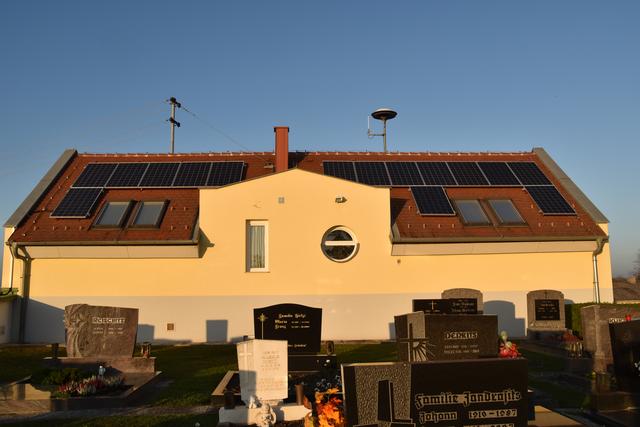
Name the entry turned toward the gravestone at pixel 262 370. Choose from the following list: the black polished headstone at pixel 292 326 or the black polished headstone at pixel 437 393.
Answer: the black polished headstone at pixel 292 326

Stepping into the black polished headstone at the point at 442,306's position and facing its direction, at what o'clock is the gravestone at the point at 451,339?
The gravestone is roughly at 12 o'clock from the black polished headstone.

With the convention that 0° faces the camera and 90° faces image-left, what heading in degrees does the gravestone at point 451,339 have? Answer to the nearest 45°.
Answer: approximately 0°

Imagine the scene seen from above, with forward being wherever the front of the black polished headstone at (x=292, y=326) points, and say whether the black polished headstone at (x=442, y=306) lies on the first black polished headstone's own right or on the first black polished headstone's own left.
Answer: on the first black polished headstone's own left

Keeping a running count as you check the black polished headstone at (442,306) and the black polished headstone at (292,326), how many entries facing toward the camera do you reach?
2

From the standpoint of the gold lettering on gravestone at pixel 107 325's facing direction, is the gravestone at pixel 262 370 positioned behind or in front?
in front

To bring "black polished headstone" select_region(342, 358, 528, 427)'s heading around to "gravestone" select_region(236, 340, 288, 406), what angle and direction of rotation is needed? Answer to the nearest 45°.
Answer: approximately 135° to its right

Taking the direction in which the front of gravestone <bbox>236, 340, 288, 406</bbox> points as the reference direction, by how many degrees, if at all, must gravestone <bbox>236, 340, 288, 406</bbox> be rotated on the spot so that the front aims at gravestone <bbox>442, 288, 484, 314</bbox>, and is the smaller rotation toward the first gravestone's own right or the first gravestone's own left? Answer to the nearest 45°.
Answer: approximately 135° to the first gravestone's own left

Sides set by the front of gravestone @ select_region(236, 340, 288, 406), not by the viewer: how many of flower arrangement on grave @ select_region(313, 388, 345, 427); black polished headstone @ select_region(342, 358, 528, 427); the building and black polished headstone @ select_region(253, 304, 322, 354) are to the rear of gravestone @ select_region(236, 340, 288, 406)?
2

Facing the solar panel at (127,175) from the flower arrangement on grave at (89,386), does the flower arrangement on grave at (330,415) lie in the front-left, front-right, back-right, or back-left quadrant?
back-right

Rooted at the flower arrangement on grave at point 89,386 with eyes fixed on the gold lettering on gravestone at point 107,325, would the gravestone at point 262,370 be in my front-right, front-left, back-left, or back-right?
back-right

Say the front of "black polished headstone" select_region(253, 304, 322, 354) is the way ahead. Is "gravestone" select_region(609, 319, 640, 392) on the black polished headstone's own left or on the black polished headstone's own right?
on the black polished headstone's own left
